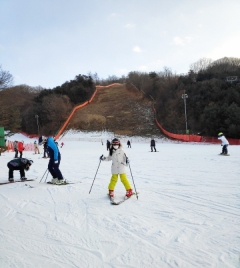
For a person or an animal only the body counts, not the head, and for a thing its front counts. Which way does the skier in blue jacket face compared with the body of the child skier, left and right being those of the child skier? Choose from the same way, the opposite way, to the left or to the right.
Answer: to the right

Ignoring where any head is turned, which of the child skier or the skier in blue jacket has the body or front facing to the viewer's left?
the skier in blue jacket

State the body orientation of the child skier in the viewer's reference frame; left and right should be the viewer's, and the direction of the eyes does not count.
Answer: facing the viewer

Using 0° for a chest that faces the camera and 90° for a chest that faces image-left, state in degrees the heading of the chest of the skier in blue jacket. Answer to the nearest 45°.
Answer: approximately 90°

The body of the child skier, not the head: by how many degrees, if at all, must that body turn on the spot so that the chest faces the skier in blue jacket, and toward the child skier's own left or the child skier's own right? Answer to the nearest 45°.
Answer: approximately 135° to the child skier's own right

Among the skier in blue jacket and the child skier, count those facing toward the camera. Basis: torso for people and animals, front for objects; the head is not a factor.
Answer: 1
